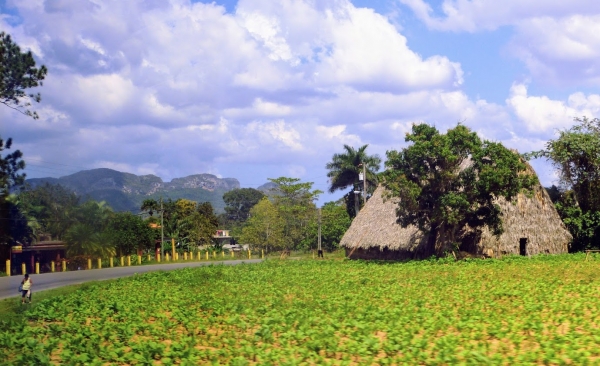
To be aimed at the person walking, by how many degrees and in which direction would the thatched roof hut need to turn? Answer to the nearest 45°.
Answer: approximately 45° to its right

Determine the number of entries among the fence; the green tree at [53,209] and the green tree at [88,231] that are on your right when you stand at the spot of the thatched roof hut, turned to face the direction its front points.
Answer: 3

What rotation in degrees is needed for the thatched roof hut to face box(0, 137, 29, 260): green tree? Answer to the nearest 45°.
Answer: approximately 45° to its right

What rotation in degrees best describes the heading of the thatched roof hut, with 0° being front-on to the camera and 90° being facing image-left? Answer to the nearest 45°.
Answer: approximately 0°

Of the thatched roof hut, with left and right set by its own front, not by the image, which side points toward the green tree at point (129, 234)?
right

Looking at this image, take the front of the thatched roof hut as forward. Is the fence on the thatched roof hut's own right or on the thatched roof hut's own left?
on the thatched roof hut's own right

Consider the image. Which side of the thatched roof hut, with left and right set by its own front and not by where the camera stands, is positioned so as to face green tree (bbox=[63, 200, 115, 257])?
right

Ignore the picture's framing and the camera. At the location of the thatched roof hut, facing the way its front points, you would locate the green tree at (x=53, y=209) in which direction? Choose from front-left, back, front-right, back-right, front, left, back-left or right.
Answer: right
